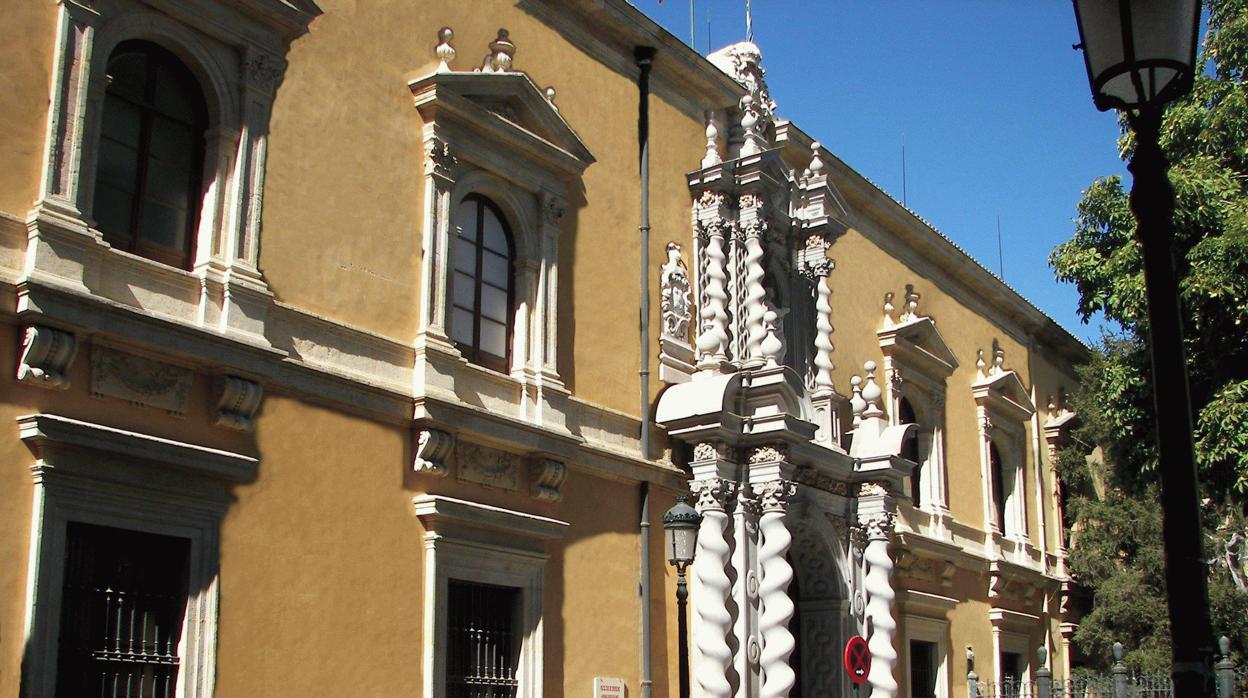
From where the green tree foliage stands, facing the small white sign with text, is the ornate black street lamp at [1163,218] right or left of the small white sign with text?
left

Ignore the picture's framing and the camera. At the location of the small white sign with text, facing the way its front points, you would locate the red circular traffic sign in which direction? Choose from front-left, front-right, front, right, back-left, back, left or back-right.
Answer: left

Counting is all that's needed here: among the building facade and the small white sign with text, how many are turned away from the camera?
0

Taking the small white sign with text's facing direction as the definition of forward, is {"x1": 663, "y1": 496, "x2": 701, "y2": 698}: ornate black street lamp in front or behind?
in front

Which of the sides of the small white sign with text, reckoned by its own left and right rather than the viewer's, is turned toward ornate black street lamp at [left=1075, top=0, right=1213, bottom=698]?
front

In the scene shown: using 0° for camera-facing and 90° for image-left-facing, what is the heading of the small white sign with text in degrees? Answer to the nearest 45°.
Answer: approximately 0°

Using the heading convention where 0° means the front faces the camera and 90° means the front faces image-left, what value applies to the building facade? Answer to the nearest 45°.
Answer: approximately 315°

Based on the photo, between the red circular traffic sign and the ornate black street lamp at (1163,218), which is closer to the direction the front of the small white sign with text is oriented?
the ornate black street lamp

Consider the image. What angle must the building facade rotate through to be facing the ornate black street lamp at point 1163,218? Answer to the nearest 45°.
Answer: approximately 45° to its right
